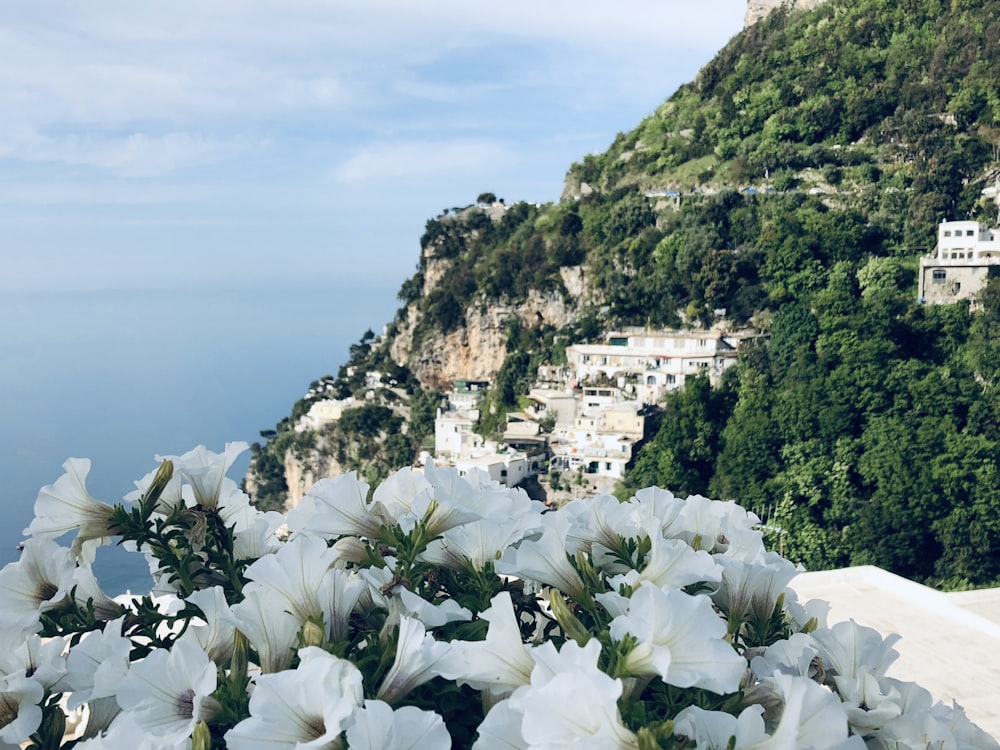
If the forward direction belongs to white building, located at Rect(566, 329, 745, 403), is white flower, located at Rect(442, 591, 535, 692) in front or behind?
in front

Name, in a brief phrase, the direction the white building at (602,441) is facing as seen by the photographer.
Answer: facing the viewer

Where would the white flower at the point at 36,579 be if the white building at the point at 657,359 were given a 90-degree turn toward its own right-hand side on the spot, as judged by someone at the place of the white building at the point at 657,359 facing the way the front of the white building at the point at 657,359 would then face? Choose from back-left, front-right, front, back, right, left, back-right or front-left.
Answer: left

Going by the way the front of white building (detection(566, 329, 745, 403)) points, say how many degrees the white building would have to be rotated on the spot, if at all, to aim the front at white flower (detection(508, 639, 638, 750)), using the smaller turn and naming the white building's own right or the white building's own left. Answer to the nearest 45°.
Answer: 0° — it already faces it

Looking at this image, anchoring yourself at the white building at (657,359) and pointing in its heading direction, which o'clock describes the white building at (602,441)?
the white building at (602,441) is roughly at 1 o'clock from the white building at (657,359).

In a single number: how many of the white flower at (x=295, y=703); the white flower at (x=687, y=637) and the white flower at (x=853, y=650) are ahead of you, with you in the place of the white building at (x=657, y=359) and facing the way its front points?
3

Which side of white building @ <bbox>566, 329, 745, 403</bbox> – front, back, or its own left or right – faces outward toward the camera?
front

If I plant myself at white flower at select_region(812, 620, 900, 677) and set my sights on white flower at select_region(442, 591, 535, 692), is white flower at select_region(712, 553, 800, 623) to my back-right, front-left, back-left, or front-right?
front-right

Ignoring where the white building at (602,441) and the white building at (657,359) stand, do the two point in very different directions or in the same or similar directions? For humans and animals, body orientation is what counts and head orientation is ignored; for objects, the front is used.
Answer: same or similar directions

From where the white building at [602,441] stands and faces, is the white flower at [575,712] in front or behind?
in front

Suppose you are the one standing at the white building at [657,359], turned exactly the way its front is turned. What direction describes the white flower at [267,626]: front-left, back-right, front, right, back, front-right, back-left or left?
front

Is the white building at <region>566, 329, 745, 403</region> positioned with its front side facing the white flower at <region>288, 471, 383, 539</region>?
yes

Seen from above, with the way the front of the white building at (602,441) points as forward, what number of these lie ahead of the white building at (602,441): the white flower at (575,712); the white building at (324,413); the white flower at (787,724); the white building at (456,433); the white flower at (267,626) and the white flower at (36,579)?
4

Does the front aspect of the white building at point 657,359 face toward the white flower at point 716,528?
yes

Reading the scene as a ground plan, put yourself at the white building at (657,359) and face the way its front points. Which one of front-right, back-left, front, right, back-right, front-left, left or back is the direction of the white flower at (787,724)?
front

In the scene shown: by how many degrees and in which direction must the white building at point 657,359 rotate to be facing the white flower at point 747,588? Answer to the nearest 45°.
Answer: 0° — it already faces it

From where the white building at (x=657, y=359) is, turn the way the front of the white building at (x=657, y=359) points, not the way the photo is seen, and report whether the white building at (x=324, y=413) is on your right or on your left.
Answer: on your right

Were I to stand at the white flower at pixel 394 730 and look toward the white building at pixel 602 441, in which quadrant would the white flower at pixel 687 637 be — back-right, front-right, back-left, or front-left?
front-right

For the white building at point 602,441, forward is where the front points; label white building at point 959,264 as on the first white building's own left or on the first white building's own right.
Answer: on the first white building's own left

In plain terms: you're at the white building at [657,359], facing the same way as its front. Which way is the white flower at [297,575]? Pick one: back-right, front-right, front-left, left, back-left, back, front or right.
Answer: front

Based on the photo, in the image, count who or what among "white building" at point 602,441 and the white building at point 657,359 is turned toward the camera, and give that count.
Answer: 2
